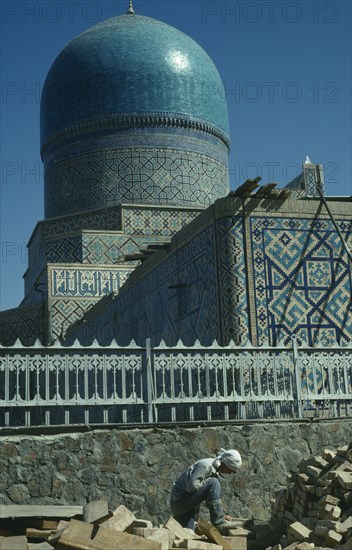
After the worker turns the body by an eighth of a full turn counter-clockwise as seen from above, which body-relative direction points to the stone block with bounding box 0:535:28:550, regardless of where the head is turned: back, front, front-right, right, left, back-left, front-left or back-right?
back

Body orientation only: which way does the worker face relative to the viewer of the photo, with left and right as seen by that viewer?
facing to the right of the viewer

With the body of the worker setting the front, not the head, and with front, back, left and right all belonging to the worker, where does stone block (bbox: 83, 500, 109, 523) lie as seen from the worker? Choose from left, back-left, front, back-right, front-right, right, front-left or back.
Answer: back-right

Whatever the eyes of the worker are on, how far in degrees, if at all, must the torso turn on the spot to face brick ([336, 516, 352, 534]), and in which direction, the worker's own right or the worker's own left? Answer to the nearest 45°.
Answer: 0° — they already face it

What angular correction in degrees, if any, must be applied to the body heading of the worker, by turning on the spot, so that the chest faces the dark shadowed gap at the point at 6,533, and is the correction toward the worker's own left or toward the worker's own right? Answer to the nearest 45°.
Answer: approximately 135° to the worker's own right

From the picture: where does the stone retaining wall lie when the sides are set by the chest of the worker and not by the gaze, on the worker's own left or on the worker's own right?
on the worker's own left

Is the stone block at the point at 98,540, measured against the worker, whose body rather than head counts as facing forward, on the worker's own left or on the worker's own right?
on the worker's own right

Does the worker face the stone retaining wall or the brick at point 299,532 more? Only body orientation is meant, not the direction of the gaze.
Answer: the brick

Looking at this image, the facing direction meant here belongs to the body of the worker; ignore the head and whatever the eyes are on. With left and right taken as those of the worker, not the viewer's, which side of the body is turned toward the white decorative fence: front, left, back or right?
left

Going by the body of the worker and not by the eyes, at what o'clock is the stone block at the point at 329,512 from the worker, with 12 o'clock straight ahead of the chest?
The stone block is roughly at 12 o'clock from the worker.

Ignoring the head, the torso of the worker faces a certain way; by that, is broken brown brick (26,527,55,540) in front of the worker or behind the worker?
behind

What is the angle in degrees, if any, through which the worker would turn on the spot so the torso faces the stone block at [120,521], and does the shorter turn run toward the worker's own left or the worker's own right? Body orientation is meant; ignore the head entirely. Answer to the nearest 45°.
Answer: approximately 135° to the worker's own right

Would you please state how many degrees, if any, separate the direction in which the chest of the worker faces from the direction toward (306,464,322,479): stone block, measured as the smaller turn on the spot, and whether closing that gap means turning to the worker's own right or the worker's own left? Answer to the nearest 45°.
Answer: approximately 45° to the worker's own left
